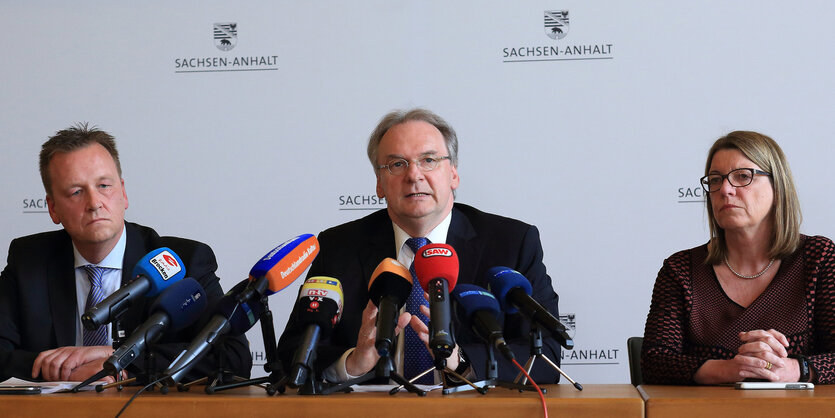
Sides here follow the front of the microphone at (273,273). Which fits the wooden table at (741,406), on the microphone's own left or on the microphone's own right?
on the microphone's own right

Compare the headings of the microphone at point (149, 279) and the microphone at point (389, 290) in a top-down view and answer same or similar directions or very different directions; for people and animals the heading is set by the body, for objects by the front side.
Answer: same or similar directions

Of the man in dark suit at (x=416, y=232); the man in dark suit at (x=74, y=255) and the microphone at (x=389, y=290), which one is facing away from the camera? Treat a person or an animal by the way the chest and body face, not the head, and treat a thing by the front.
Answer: the microphone

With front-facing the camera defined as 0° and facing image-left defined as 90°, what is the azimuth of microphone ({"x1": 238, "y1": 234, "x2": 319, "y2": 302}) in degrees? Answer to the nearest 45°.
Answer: approximately 225°

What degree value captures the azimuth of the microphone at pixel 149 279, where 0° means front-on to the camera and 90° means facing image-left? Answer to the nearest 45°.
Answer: approximately 225°

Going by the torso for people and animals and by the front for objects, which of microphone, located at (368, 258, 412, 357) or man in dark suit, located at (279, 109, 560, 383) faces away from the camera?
the microphone

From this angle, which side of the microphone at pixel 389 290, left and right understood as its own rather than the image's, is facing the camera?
back

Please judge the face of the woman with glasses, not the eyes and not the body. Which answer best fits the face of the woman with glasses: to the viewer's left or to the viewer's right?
to the viewer's left

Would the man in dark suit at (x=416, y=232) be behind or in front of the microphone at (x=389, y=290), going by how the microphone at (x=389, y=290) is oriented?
in front

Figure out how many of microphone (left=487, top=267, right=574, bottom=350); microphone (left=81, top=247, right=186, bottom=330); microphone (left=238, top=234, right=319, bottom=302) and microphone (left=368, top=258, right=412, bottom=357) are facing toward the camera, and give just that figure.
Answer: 0

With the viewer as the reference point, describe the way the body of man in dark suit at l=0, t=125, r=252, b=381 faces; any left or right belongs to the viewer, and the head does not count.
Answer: facing the viewer

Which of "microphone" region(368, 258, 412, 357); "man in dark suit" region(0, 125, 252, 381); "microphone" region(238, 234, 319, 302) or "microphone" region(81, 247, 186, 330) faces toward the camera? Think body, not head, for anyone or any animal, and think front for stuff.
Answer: the man in dark suit

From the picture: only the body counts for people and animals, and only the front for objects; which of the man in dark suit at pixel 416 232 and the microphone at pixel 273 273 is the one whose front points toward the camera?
the man in dark suit

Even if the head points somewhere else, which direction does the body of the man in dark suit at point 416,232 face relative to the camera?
toward the camera

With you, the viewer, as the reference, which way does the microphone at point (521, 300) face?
facing away from the viewer and to the left of the viewer
